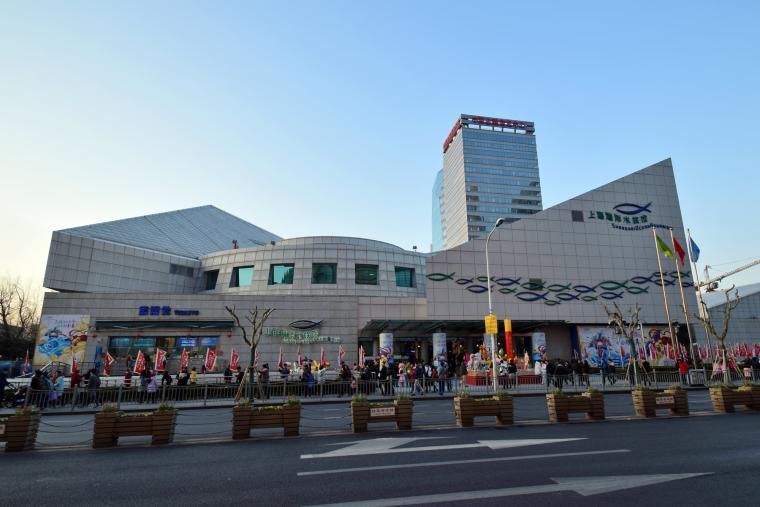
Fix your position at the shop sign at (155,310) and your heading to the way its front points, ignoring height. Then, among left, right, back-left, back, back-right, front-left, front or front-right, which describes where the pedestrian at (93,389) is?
front

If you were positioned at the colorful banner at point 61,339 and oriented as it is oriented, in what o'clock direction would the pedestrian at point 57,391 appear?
The pedestrian is roughly at 12 o'clock from the colorful banner.

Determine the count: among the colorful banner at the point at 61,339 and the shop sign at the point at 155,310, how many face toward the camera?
2

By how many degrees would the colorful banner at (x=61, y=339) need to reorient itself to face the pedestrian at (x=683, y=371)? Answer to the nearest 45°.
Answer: approximately 45° to its left

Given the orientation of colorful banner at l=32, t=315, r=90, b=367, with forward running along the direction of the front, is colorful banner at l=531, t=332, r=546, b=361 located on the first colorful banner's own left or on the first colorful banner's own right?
on the first colorful banner's own left

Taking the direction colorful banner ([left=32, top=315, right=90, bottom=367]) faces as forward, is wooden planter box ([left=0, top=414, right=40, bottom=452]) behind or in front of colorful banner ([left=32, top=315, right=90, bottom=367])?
in front

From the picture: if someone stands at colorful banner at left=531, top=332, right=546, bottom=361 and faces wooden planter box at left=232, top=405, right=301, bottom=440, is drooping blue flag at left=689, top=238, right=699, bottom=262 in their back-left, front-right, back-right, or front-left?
back-left

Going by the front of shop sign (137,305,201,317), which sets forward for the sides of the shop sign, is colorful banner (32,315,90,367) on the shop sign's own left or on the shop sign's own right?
on the shop sign's own right

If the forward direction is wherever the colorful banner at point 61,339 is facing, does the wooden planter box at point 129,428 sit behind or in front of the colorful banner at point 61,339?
in front

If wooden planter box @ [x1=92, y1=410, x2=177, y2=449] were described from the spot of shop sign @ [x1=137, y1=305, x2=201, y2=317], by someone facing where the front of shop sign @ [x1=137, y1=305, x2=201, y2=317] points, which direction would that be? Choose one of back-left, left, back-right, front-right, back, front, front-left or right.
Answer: front

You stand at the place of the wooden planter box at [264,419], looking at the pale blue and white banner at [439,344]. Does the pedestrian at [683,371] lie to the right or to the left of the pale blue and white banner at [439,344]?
right

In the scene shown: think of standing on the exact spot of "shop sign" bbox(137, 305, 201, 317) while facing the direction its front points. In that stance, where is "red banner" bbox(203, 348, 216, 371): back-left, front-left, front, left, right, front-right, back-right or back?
front-left

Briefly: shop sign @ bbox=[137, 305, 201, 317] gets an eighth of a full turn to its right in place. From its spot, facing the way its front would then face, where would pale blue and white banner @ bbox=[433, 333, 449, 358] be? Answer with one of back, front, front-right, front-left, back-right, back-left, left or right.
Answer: left

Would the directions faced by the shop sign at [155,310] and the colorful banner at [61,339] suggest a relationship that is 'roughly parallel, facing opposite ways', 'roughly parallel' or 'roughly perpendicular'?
roughly parallel

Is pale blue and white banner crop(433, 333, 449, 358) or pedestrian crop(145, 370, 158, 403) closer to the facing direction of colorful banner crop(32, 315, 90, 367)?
the pedestrian

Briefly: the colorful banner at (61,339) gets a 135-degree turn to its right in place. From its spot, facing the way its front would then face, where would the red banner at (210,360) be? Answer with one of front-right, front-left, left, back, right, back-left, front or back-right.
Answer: back

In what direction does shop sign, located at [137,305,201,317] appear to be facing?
toward the camera
